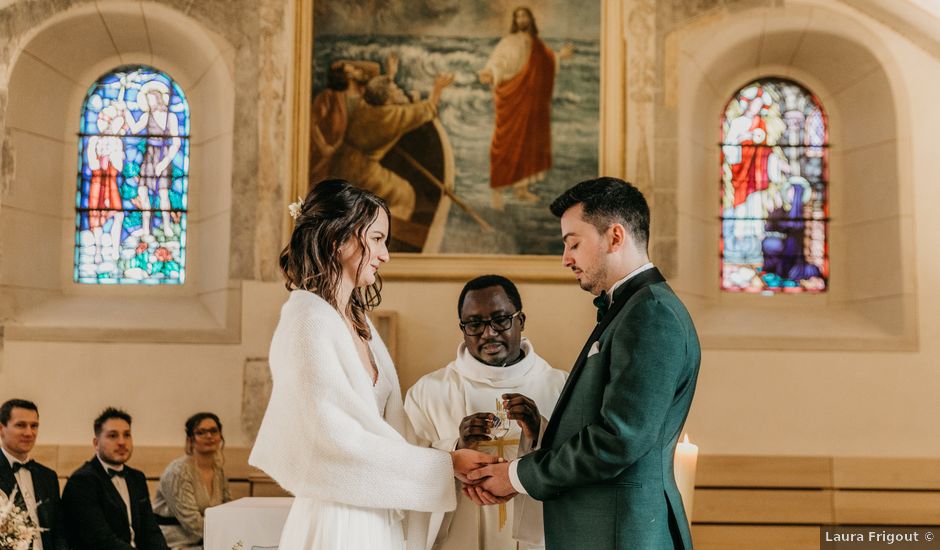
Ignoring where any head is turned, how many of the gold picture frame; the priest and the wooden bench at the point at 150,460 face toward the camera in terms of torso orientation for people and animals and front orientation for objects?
3

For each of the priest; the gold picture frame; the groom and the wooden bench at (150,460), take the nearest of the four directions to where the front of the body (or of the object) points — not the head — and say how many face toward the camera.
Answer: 3

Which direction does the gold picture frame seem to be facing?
toward the camera

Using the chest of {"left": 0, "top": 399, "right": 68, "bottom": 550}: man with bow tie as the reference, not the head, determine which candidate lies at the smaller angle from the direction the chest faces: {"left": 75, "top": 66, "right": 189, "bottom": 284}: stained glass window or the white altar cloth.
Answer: the white altar cloth

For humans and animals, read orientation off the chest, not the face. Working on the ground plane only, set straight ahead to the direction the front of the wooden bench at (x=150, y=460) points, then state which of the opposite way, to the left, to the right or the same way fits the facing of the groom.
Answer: to the right

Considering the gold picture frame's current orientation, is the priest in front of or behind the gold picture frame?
in front

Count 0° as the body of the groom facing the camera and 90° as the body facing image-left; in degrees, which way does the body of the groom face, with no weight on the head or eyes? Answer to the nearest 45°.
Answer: approximately 90°

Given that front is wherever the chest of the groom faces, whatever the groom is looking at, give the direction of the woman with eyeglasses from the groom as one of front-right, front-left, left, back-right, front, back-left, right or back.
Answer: front-right

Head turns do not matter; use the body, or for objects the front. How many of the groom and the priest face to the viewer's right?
0

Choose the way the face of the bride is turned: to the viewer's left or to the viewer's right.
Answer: to the viewer's right

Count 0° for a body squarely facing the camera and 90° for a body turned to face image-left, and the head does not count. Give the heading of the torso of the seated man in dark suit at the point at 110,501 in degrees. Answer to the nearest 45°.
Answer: approximately 315°

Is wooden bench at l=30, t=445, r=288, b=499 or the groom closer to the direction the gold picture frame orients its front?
the groom

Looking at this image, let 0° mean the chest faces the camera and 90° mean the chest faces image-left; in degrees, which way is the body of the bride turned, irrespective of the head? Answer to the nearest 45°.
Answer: approximately 270°

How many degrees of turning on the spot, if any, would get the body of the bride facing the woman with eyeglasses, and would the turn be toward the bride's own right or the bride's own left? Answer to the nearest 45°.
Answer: approximately 90° to the bride's own left

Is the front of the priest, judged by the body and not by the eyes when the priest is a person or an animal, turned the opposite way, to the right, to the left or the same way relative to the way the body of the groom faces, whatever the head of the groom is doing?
to the left

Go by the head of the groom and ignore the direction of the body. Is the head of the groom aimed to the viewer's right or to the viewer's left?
to the viewer's left
